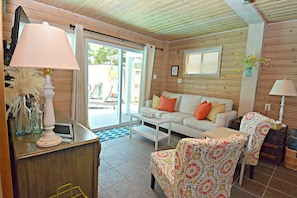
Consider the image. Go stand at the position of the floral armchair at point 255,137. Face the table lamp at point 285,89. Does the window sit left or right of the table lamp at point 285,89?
left

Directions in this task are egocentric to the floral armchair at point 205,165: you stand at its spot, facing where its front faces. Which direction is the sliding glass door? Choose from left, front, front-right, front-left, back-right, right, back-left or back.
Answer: front

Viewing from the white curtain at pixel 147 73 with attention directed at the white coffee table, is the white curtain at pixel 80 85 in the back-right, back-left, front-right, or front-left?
front-right

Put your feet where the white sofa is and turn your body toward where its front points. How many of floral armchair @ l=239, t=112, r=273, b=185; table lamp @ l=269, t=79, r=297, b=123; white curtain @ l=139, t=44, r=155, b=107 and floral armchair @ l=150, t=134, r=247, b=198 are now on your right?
1

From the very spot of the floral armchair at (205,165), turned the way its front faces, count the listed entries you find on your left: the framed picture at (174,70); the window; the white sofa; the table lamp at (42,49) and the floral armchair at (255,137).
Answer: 1

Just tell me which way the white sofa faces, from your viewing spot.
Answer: facing the viewer and to the left of the viewer

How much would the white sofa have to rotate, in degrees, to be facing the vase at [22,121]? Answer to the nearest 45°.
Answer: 0° — it already faces it

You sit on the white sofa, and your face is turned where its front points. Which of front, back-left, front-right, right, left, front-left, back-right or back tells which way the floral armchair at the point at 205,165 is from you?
front-left

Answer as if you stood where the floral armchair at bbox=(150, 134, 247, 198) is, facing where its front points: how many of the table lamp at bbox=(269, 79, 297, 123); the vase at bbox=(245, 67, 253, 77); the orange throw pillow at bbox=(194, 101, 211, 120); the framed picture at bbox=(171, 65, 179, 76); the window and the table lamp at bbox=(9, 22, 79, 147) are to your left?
1

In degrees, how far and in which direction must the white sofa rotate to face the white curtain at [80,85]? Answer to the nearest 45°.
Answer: approximately 45° to its right

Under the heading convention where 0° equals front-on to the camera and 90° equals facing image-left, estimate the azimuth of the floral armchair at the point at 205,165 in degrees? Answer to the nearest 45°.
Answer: approximately 135°
